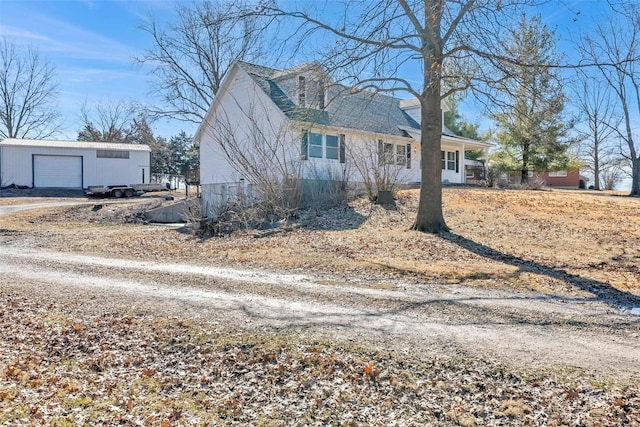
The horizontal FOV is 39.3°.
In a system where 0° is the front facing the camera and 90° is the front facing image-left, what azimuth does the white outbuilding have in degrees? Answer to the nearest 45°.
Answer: approximately 0°

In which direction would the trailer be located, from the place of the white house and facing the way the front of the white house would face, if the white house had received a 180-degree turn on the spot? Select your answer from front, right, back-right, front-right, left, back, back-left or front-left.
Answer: front

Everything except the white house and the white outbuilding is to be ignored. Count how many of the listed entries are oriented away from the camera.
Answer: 0

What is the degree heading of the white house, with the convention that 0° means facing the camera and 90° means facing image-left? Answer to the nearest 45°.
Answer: approximately 315°

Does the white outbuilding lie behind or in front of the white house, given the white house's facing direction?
behind
